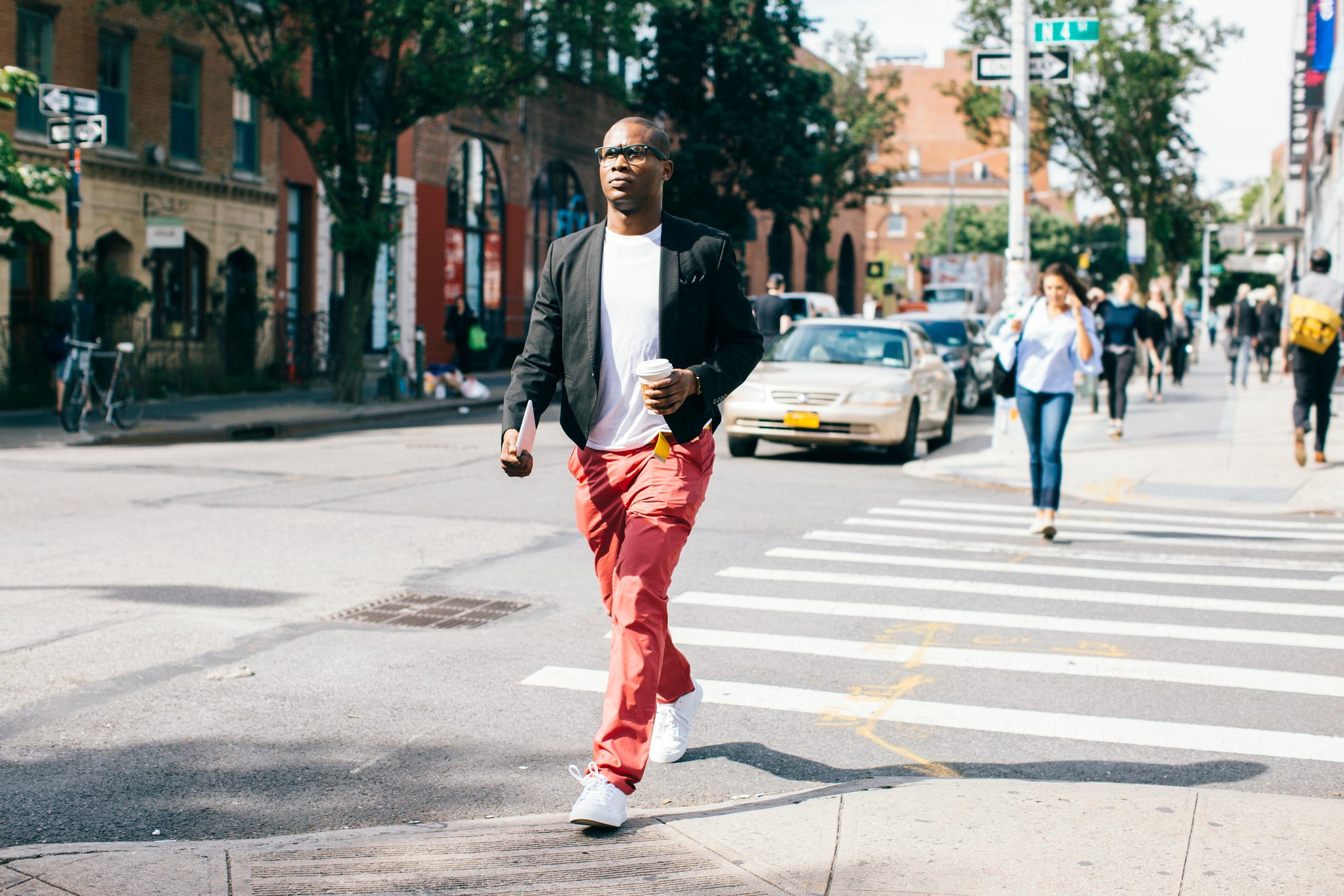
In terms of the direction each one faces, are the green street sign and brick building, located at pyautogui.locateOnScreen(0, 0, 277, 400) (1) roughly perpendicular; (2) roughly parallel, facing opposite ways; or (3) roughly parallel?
roughly perpendicular

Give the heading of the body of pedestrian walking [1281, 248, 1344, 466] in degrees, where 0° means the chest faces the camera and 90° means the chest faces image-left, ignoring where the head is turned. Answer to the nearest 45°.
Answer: approximately 180°

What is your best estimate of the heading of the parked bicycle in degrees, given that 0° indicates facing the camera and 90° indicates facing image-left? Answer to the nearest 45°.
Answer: approximately 45°

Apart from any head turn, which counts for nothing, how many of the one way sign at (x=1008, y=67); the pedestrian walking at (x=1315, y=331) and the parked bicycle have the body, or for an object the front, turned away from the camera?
1

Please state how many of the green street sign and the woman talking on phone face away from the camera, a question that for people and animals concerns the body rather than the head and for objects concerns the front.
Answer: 0

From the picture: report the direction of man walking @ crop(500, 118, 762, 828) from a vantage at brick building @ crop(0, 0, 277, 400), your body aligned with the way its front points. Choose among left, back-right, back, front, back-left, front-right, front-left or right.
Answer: front-right

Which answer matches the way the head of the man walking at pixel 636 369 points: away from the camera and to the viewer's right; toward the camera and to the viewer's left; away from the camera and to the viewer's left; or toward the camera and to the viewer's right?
toward the camera and to the viewer's left

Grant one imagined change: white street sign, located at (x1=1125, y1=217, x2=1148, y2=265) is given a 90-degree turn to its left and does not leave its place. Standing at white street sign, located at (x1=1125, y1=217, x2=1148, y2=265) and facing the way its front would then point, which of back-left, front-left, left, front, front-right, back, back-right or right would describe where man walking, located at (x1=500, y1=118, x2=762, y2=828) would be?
right

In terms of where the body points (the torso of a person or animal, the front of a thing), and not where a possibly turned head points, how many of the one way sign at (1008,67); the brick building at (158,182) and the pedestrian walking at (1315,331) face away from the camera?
1

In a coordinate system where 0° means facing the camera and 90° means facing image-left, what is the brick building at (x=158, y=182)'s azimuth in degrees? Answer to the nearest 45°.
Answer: approximately 315°
